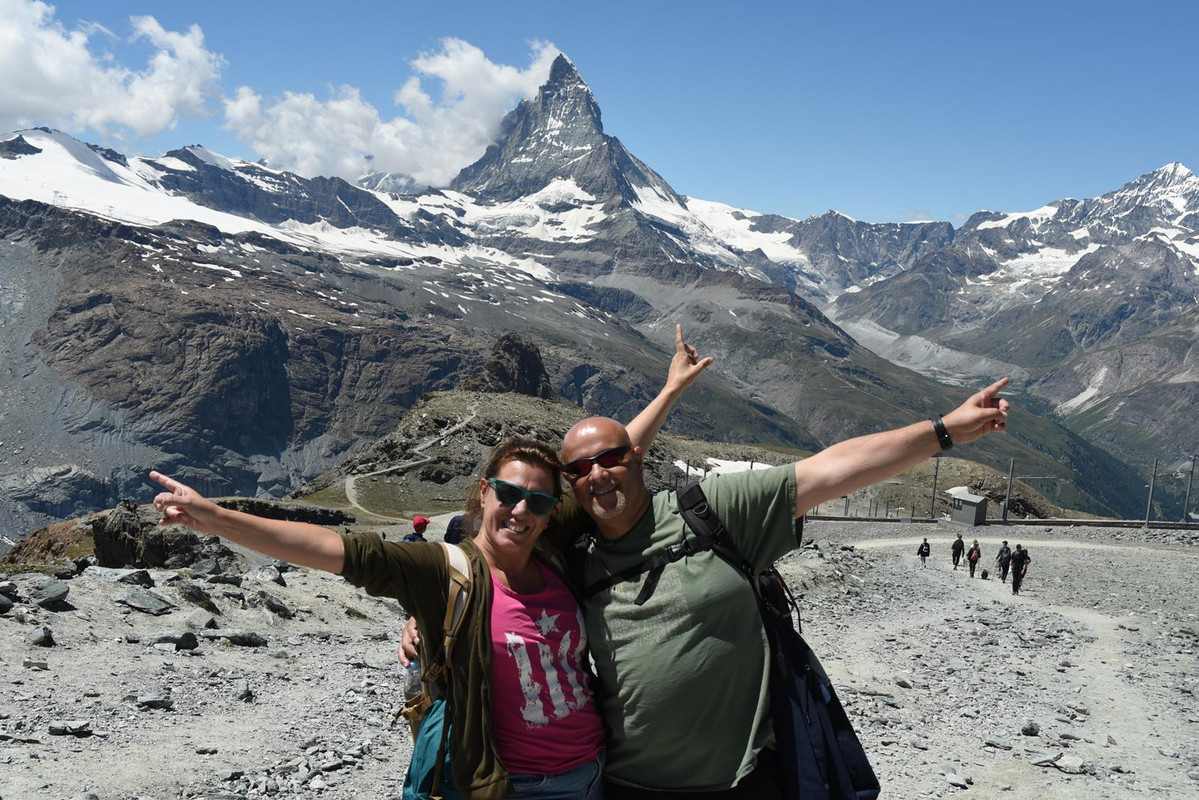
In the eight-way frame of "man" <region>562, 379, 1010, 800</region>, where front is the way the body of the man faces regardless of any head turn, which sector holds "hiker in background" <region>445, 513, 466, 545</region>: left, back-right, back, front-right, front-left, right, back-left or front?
back

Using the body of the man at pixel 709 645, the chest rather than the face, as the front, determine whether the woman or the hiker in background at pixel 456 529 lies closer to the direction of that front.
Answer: the woman

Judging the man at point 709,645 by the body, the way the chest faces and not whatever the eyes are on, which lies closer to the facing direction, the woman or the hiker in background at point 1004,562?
the woman

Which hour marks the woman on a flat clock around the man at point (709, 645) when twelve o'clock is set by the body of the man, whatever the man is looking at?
The woman is roughly at 2 o'clock from the man.

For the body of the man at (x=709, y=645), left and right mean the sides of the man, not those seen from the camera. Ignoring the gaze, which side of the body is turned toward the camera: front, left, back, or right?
front

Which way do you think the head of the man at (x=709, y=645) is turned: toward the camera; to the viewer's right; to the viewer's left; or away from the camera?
toward the camera

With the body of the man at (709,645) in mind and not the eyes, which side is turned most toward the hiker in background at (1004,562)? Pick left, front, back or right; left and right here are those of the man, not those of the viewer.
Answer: back

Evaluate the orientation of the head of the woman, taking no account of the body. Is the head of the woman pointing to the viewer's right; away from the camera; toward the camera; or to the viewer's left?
toward the camera
